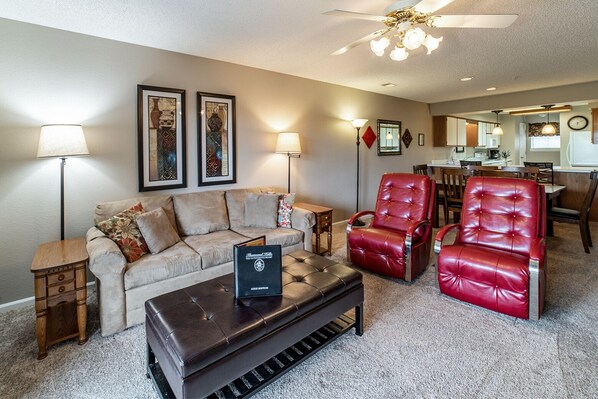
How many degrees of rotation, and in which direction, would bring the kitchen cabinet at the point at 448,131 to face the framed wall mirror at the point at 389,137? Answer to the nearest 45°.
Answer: approximately 90° to its right

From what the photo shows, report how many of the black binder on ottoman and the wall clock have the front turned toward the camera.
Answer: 2

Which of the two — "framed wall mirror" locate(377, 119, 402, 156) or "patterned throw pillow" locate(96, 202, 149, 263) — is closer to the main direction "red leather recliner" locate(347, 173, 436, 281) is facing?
the patterned throw pillow

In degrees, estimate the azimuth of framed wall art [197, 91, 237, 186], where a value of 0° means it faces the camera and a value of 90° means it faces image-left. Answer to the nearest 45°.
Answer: approximately 315°

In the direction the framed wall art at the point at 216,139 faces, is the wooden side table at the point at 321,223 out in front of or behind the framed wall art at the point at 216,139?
in front

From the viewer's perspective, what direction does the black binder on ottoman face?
toward the camera

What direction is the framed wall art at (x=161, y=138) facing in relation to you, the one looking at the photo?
facing the viewer and to the right of the viewer

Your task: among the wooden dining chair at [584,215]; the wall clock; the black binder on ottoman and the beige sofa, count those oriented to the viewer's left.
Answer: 1

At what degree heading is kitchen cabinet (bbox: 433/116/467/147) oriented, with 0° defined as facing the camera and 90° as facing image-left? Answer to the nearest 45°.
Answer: approximately 315°

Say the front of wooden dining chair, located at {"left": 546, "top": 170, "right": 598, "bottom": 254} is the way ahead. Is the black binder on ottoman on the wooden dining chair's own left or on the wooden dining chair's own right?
on the wooden dining chair's own left

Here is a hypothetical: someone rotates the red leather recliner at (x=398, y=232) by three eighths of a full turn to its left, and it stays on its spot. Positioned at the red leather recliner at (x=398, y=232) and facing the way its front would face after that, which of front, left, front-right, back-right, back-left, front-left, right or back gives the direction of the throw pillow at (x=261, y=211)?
back

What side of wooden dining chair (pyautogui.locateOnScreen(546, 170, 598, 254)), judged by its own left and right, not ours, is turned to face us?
left

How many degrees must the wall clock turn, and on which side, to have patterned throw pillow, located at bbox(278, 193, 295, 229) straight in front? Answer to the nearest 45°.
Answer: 0° — it already faces it

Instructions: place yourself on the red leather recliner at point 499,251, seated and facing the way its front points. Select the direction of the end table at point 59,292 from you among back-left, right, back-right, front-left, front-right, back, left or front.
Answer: front

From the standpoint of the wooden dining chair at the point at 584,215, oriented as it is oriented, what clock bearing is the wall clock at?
The wall clock is roughly at 3 o'clock from the wooden dining chair.

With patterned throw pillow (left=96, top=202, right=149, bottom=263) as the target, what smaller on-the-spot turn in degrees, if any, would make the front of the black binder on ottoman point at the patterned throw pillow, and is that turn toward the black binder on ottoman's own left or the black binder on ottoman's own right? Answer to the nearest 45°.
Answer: approximately 135° to the black binder on ottoman's own right

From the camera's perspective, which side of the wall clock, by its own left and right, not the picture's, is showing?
front

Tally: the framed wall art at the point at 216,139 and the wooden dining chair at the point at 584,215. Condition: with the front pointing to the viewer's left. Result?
1

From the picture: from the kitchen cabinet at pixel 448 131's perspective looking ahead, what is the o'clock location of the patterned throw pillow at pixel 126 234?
The patterned throw pillow is roughly at 2 o'clock from the kitchen cabinet.
